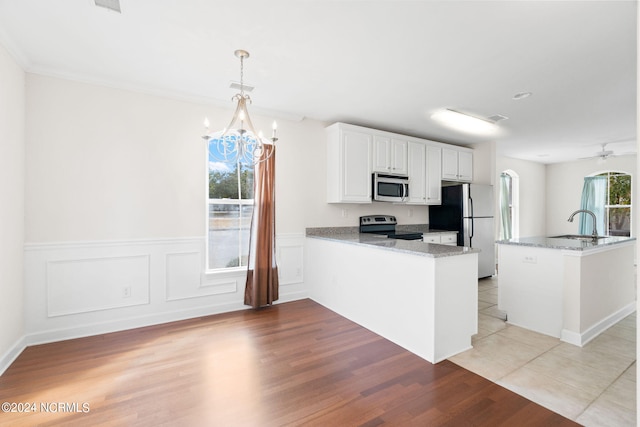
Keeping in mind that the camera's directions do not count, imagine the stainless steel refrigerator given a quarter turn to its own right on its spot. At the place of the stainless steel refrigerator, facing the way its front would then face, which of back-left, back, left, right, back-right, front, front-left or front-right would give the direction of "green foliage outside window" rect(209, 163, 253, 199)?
front

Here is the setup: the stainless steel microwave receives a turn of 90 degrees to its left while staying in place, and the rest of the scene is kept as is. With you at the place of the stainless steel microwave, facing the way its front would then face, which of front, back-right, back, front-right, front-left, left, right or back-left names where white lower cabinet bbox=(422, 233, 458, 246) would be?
front

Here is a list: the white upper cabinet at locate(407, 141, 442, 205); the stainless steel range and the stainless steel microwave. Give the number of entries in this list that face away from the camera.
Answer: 0

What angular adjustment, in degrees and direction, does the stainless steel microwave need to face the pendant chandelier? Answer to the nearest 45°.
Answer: approximately 90° to its right

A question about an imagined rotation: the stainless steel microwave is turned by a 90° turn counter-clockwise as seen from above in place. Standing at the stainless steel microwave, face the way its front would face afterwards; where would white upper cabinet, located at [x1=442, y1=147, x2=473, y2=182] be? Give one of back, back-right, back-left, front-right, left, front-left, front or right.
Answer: front

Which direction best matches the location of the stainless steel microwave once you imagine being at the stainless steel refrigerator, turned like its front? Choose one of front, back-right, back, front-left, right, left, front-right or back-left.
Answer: right

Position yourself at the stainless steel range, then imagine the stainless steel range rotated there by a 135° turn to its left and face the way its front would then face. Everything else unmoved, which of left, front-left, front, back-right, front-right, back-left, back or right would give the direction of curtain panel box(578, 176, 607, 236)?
front-right

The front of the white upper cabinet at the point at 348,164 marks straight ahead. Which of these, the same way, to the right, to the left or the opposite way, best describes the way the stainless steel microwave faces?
the same way

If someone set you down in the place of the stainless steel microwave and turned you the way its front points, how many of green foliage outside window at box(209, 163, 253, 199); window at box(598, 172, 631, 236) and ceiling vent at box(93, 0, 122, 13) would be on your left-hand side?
1

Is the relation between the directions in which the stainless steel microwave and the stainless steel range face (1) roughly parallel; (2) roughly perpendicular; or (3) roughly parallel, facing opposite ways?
roughly parallel

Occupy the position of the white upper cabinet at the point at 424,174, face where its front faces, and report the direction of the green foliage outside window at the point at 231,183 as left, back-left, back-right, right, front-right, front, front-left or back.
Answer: right

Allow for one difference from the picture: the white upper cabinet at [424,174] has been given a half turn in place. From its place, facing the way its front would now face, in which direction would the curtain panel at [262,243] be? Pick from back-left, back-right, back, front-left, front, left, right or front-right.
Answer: left

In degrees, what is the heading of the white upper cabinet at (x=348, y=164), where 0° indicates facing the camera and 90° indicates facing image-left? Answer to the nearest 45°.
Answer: approximately 315°

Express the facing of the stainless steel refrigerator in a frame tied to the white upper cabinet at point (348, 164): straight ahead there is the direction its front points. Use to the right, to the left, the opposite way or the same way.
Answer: the same way

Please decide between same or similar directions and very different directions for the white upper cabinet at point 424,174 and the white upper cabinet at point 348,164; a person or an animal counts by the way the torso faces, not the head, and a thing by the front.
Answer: same or similar directions

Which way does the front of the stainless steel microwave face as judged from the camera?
facing the viewer and to the right of the viewer

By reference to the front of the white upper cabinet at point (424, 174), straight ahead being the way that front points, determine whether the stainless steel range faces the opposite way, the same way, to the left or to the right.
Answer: the same way

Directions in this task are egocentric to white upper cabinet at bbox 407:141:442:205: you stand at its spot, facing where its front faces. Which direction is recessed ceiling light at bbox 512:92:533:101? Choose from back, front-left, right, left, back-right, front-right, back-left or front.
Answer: front

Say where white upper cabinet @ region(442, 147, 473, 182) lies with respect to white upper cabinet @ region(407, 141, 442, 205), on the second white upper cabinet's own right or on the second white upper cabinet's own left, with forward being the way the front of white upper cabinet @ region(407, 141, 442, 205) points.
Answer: on the second white upper cabinet's own left

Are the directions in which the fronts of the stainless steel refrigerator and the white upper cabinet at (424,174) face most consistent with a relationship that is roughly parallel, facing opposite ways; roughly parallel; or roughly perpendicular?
roughly parallel

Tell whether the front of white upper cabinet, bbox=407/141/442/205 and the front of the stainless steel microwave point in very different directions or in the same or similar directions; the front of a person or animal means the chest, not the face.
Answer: same or similar directions

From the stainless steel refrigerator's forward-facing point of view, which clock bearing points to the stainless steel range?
The stainless steel range is roughly at 3 o'clock from the stainless steel refrigerator.

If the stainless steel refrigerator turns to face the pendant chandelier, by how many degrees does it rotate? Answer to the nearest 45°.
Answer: approximately 90° to its right
